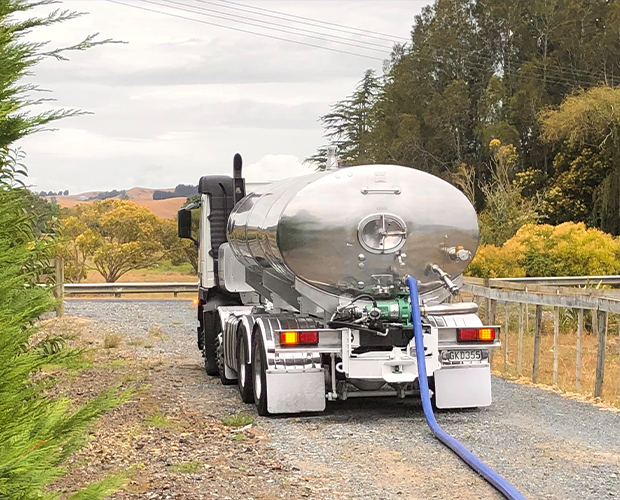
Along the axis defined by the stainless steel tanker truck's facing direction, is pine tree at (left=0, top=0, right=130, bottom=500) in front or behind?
behind

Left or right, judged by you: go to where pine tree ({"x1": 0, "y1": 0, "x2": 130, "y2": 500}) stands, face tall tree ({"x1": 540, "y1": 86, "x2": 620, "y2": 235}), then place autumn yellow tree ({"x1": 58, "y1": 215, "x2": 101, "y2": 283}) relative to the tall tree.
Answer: left

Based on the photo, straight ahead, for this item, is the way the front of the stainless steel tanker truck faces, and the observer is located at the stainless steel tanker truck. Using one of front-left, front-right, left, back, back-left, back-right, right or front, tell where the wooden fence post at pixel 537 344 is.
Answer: front-right

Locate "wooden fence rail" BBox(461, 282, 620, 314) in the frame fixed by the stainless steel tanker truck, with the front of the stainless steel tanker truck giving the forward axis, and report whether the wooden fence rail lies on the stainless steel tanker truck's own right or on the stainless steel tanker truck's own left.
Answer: on the stainless steel tanker truck's own right

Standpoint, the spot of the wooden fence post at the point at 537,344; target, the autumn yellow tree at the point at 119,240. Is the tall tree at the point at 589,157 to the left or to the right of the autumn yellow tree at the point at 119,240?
right

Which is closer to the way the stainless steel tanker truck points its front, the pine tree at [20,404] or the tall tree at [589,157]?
the tall tree

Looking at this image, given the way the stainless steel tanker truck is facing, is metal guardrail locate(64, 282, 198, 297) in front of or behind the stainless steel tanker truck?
in front

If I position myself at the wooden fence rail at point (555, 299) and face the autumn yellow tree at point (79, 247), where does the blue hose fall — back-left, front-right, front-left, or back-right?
back-left

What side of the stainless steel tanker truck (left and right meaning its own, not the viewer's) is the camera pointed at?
back

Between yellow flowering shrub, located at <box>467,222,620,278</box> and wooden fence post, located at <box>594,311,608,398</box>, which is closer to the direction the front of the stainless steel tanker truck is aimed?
the yellow flowering shrub

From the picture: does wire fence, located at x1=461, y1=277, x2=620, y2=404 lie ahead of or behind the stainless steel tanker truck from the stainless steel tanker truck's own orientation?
ahead

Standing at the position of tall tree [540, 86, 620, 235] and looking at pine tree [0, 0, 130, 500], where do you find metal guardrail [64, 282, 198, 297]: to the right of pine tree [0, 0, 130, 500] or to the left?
right
